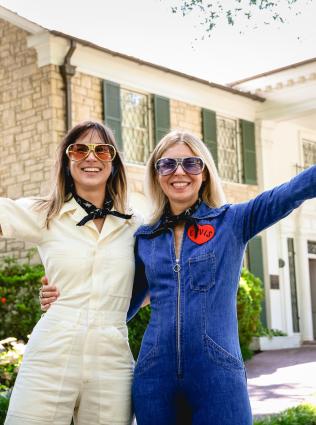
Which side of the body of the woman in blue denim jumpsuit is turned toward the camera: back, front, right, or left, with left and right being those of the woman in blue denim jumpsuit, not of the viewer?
front

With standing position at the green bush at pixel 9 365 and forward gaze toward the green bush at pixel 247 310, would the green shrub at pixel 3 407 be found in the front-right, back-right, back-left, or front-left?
back-right

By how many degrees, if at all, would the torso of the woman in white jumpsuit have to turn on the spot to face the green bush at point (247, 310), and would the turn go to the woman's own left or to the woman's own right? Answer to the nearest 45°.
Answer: approximately 180°

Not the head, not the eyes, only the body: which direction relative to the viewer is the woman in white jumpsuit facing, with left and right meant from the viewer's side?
facing the viewer

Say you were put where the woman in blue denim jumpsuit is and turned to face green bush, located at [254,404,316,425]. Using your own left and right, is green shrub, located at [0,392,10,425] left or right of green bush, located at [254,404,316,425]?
left

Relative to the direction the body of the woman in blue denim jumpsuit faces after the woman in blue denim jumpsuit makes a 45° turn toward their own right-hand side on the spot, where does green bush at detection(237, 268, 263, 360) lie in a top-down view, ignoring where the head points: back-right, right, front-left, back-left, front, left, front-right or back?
back-right

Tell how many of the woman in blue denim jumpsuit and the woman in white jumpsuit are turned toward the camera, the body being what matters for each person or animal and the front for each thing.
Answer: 2

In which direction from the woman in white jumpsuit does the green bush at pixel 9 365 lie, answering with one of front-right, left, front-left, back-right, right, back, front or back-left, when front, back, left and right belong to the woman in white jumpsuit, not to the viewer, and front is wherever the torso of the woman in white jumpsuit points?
back

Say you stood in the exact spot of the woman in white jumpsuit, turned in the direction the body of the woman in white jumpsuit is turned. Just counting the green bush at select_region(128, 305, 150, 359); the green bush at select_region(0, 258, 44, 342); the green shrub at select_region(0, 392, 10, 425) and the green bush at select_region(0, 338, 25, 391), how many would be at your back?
4

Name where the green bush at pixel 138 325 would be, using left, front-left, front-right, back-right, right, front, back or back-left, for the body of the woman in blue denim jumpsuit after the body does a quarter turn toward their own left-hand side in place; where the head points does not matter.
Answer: left

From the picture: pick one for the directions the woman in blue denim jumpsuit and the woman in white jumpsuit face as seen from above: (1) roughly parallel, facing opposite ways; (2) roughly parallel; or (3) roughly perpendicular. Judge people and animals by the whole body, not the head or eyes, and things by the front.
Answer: roughly parallel

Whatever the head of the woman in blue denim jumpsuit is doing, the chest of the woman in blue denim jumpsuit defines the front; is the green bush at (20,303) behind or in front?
behind
